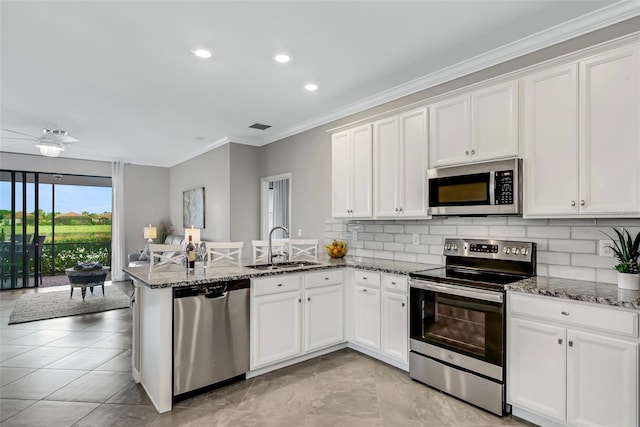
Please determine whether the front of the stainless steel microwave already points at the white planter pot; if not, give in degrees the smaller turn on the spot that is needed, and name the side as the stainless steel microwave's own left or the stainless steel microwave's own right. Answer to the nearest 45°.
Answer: approximately 135° to the stainless steel microwave's own left

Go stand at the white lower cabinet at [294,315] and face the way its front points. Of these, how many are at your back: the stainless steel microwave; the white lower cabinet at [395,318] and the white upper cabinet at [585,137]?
0

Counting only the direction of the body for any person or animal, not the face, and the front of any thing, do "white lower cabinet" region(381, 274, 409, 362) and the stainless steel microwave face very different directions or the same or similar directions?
same or similar directions

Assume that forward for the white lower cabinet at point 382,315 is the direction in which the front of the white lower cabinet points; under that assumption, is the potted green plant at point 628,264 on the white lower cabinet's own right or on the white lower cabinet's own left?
on the white lower cabinet's own left

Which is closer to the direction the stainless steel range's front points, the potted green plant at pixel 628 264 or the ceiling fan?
the ceiling fan

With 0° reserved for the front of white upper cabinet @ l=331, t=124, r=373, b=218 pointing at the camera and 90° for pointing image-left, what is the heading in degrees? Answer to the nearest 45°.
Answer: approximately 45°

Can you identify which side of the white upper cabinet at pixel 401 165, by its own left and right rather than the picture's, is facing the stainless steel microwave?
left

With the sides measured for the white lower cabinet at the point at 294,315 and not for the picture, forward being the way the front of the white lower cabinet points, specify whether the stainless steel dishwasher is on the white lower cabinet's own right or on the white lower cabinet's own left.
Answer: on the white lower cabinet's own right

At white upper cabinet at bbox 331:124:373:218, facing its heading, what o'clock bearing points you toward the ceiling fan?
The ceiling fan is roughly at 2 o'clock from the white upper cabinet.

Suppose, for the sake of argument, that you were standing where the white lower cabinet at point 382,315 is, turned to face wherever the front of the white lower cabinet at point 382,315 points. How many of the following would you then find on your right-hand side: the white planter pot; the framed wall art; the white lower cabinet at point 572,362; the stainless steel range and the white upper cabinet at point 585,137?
1

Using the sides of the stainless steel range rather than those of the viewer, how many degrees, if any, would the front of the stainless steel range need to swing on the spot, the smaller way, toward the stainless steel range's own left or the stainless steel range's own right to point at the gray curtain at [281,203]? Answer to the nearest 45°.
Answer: approximately 90° to the stainless steel range's own right

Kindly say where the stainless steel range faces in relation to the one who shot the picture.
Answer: facing the viewer and to the left of the viewer

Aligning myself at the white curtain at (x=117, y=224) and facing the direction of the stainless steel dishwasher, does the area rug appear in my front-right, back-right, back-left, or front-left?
front-right

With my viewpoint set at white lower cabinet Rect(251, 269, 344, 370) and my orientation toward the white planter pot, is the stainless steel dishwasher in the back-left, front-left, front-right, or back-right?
back-right

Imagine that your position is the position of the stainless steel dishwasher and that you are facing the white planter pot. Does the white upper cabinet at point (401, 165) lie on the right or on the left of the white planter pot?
left

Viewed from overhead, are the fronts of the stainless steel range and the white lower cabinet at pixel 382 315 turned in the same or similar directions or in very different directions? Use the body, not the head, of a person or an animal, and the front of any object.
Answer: same or similar directions

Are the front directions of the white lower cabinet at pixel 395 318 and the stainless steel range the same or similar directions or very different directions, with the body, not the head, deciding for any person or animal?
same or similar directions

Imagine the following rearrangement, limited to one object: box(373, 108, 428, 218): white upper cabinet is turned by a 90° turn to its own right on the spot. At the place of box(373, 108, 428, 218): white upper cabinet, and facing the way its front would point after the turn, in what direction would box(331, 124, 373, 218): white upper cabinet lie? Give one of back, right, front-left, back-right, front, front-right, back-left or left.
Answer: front

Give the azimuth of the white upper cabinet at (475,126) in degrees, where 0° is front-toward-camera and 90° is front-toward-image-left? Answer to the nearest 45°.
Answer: approximately 45°
